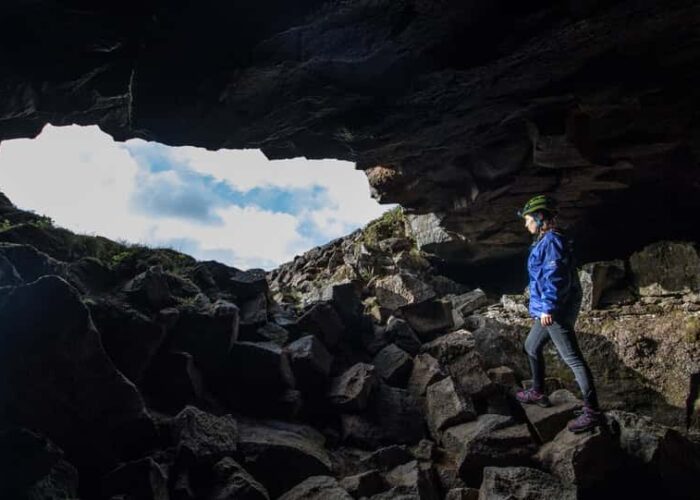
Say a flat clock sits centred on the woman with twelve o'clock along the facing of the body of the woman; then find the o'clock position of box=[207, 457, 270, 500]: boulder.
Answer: The boulder is roughly at 11 o'clock from the woman.

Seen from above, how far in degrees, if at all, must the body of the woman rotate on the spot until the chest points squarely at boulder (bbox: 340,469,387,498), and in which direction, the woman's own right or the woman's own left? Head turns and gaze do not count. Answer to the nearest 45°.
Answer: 0° — they already face it

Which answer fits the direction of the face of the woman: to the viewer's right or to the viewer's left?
to the viewer's left

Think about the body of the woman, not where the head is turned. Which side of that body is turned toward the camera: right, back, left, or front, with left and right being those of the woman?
left

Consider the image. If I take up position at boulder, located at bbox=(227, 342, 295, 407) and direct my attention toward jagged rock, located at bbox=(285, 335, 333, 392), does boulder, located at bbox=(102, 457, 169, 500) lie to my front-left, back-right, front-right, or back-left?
back-right

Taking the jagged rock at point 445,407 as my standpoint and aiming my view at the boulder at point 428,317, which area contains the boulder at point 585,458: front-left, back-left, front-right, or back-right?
back-right
